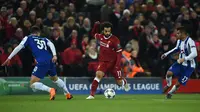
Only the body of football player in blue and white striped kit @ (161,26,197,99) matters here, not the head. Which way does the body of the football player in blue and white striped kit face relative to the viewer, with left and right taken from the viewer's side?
facing the viewer and to the left of the viewer
